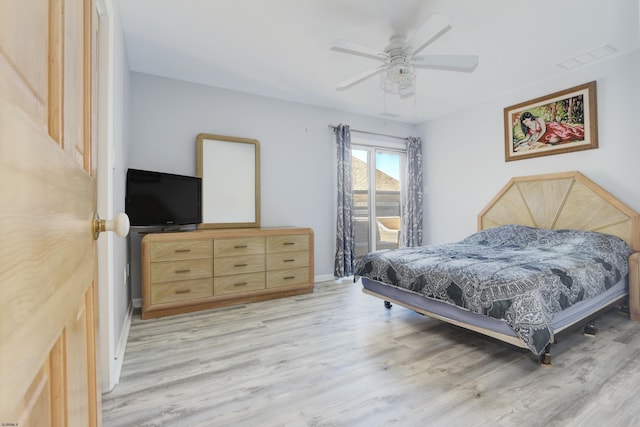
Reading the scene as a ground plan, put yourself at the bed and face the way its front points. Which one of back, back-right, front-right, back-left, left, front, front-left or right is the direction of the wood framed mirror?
front-right

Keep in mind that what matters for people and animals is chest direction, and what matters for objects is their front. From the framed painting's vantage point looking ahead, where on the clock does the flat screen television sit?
The flat screen television is roughly at 12 o'clock from the framed painting.

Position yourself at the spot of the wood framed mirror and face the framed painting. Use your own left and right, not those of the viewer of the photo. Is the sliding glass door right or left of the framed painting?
left

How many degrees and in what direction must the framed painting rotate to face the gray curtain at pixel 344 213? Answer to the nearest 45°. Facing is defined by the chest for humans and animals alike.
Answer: approximately 45° to its right

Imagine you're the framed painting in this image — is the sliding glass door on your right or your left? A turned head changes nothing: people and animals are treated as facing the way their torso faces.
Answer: on your right

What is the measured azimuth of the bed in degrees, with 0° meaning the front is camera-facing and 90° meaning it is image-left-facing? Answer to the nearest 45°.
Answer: approximately 45°

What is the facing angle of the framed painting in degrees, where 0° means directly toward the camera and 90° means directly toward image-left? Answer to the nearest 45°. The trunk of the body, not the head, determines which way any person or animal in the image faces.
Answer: approximately 45°

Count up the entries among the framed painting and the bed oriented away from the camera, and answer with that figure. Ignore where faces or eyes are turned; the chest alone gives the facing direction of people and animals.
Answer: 0

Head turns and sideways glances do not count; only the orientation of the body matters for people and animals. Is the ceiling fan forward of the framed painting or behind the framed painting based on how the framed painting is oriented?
forward

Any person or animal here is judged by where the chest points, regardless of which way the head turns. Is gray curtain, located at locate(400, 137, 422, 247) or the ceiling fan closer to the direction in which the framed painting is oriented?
the ceiling fan

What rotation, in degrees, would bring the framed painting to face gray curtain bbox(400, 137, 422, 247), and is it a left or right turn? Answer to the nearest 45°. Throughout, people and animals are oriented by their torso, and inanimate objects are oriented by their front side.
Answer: approximately 45° to its right

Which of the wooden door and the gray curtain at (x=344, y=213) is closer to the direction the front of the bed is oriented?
the wooden door

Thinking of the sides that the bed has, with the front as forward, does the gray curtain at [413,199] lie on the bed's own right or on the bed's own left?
on the bed's own right

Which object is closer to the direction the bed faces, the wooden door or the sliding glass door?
the wooden door
